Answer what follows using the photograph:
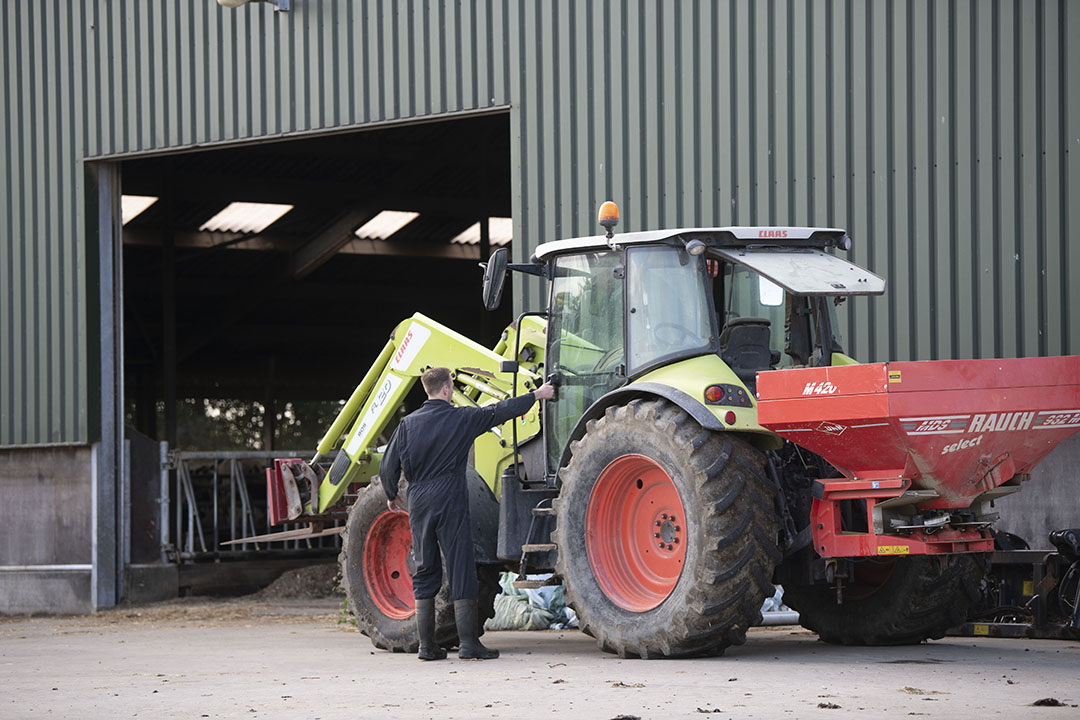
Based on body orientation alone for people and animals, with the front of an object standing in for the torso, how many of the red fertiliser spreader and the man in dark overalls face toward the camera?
0

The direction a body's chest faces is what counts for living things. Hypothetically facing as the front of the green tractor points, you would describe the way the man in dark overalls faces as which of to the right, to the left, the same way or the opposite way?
to the right

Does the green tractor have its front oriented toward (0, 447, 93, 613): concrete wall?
yes

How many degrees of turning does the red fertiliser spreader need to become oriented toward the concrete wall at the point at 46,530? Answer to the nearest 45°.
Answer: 0° — it already faces it

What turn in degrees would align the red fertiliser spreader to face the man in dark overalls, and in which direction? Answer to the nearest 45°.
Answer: approximately 45° to its left

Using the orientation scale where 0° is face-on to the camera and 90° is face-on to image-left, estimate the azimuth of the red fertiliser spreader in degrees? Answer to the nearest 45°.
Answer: approximately 135°

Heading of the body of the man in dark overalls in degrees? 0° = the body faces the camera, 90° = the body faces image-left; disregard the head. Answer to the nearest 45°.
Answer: approximately 225°

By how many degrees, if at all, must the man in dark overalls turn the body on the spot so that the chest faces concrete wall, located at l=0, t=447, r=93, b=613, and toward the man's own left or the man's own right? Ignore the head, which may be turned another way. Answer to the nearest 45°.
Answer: approximately 90° to the man's own left

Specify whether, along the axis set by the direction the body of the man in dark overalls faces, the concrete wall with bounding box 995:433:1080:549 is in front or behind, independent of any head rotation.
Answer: in front

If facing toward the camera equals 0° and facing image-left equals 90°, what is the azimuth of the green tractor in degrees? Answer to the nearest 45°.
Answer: approximately 135°
